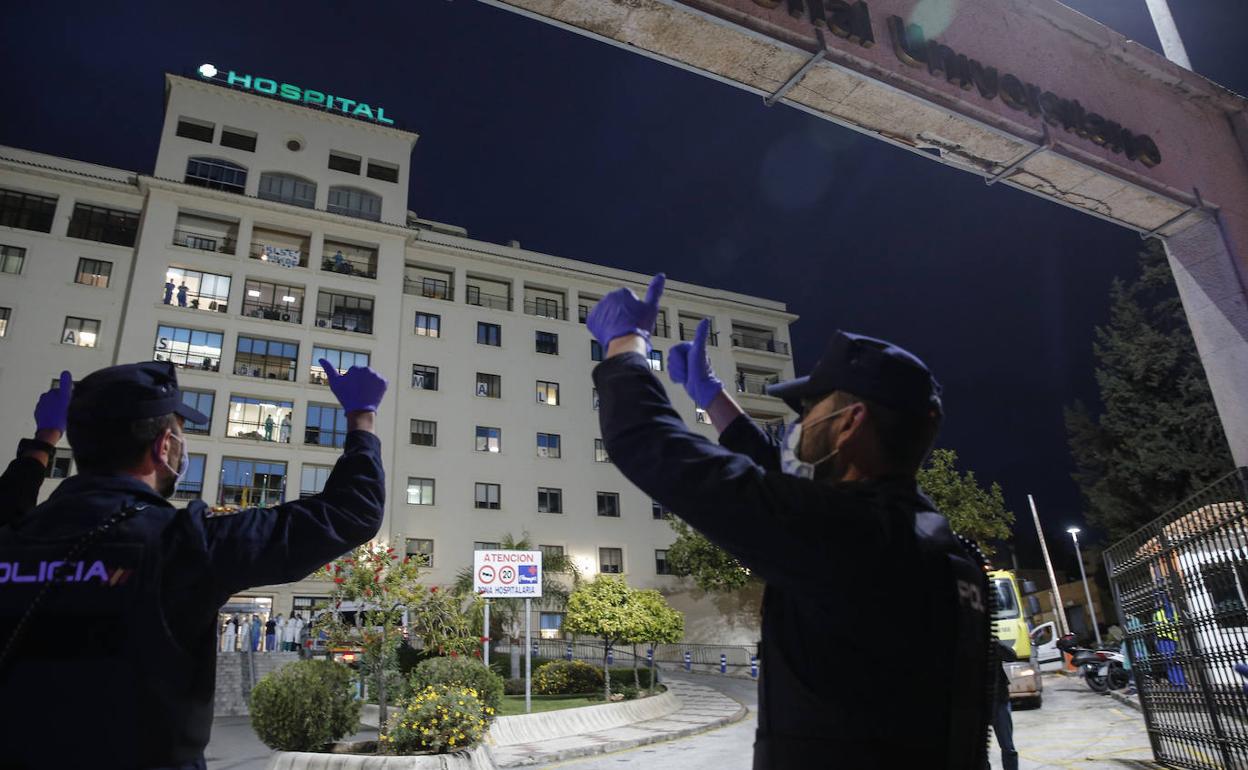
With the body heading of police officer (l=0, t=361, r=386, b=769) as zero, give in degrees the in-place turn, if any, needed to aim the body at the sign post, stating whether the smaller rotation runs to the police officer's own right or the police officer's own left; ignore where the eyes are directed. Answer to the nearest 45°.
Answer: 0° — they already face it

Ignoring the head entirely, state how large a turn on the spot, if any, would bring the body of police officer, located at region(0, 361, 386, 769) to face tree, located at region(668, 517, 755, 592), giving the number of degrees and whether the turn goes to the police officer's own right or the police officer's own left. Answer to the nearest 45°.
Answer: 0° — they already face it

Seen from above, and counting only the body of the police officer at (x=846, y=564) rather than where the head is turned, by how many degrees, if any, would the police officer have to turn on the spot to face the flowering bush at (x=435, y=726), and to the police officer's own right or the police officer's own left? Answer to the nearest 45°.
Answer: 0° — they already face it

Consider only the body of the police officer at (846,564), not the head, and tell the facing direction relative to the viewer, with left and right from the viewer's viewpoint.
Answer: facing away from the viewer and to the left of the viewer

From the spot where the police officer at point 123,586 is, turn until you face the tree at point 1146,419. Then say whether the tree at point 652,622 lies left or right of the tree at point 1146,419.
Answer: left

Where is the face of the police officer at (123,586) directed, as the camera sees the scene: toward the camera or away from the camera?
away from the camera

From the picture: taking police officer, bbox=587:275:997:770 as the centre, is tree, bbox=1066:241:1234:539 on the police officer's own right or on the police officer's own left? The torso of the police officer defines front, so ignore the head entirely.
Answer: on the police officer's own right

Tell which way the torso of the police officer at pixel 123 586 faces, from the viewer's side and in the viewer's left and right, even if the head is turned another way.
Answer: facing away from the viewer and to the right of the viewer

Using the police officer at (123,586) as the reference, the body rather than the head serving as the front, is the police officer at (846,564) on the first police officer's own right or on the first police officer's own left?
on the first police officer's own right

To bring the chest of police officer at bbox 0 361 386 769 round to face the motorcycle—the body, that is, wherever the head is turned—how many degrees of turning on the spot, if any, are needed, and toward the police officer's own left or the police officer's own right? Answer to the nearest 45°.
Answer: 0° — they already face it
